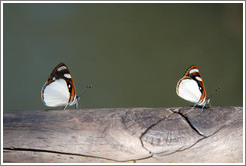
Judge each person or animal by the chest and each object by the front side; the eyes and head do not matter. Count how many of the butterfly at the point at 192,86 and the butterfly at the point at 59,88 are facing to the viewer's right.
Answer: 2

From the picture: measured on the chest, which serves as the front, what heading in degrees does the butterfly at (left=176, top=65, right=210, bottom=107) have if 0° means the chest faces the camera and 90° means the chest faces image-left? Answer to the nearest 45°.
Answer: approximately 270°

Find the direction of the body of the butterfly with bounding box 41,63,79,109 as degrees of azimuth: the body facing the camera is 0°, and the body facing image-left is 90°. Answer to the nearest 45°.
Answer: approximately 270°
